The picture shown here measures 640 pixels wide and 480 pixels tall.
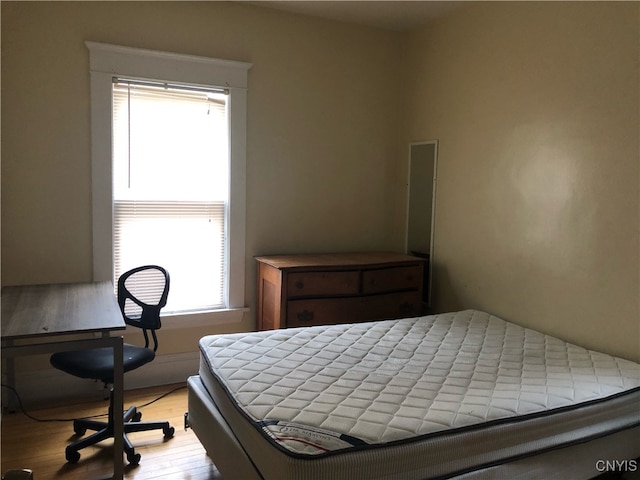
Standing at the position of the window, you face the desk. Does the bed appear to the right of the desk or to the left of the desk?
left

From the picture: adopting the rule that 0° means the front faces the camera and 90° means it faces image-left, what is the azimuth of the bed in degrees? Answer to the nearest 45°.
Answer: approximately 45°

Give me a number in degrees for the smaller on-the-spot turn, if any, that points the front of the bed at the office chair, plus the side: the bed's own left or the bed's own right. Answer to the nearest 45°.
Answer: approximately 45° to the bed's own right

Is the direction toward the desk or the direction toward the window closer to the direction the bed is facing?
the desk

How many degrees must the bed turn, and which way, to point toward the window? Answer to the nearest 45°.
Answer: approximately 90° to its right
